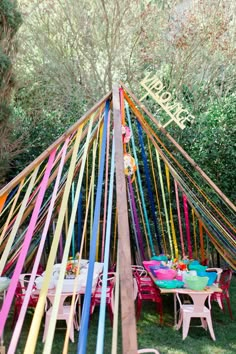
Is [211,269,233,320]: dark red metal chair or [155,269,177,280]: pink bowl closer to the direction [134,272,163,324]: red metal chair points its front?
the dark red metal chair

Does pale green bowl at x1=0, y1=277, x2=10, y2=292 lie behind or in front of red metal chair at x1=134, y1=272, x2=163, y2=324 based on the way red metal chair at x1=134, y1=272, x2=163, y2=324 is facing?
behind

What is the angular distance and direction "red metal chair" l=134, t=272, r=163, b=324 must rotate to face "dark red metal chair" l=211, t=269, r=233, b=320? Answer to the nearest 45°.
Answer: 0° — it already faces it

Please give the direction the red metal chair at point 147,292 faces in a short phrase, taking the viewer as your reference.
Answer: facing to the right of the viewer
